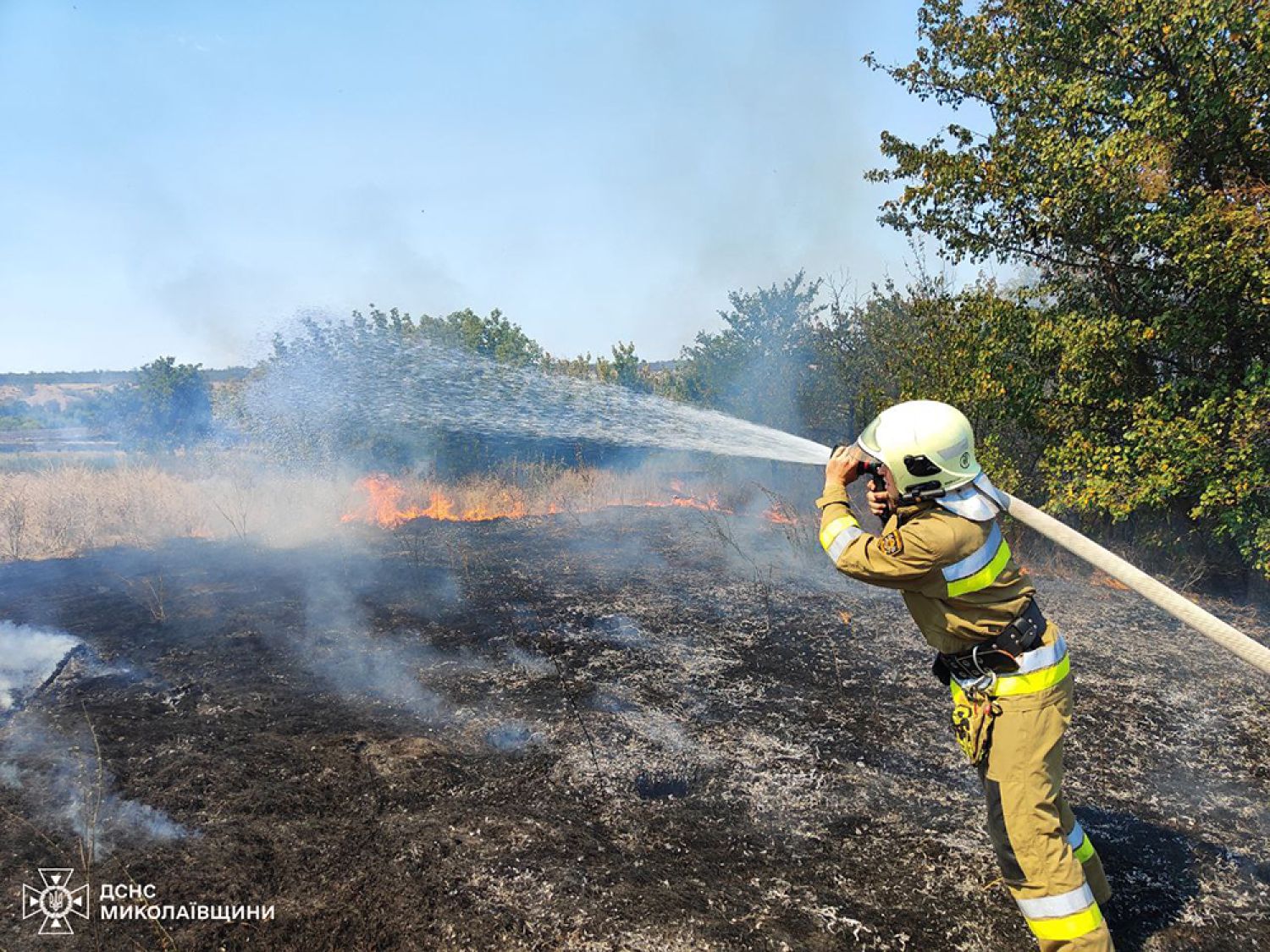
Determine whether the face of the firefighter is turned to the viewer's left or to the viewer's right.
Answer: to the viewer's left

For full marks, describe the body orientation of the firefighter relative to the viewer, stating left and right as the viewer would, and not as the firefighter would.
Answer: facing to the left of the viewer

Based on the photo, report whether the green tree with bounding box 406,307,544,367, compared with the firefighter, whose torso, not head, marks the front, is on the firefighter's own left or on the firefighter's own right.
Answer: on the firefighter's own right

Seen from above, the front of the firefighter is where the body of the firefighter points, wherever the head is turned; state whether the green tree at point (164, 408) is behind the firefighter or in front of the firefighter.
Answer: in front
